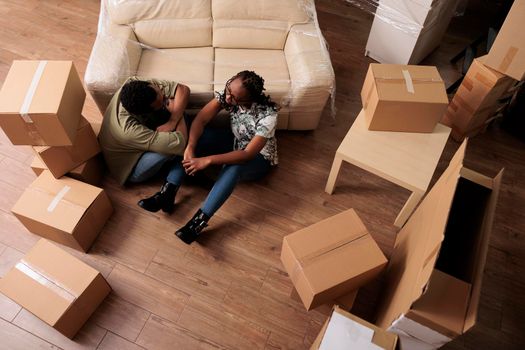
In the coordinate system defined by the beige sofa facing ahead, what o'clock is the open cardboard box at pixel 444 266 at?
The open cardboard box is roughly at 11 o'clock from the beige sofa.

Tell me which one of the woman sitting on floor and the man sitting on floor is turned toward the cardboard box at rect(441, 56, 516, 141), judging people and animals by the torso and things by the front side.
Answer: the man sitting on floor

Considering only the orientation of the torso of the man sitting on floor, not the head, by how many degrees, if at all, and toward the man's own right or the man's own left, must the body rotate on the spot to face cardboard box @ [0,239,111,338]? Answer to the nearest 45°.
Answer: approximately 135° to the man's own right

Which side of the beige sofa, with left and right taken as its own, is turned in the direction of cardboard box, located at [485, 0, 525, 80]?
left

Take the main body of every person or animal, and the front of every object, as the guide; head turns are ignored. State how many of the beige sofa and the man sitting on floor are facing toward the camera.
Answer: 1

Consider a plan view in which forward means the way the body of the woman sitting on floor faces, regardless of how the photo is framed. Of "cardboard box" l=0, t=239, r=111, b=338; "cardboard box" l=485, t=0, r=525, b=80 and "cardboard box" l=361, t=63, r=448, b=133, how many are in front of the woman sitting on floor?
1

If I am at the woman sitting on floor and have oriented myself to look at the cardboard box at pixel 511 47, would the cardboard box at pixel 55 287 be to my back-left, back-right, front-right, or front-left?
back-right

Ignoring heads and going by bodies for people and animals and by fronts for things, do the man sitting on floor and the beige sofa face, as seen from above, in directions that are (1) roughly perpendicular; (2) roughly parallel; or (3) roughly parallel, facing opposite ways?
roughly perpendicular

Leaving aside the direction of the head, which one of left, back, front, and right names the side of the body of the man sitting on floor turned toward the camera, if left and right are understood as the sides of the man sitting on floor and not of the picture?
right

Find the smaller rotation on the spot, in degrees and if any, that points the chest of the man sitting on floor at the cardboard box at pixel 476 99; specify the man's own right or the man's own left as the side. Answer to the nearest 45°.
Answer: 0° — they already face it

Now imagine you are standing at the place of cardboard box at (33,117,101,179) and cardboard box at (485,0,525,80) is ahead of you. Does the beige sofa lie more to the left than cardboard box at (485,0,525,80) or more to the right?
left
